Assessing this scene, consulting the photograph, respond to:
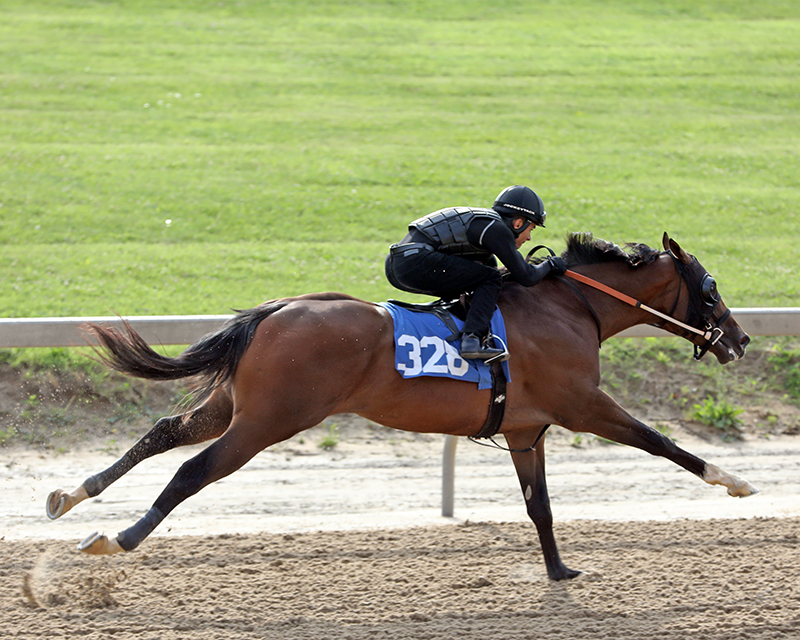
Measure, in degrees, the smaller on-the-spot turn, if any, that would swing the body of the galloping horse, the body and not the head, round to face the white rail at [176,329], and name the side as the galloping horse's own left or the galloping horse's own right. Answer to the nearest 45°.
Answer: approximately 135° to the galloping horse's own left

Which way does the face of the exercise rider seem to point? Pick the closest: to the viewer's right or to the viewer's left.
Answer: to the viewer's right

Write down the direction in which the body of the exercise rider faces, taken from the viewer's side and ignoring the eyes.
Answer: to the viewer's right

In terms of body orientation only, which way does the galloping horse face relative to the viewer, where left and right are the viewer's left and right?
facing to the right of the viewer
